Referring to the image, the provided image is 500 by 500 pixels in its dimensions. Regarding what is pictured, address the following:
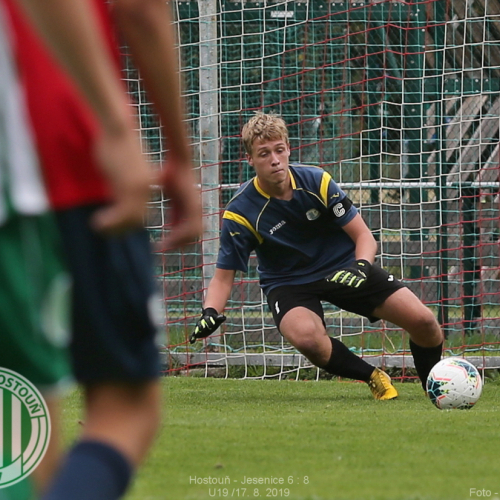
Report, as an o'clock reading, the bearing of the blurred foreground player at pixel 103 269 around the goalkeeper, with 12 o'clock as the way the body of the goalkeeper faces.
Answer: The blurred foreground player is roughly at 12 o'clock from the goalkeeper.

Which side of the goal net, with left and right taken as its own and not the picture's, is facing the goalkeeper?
front

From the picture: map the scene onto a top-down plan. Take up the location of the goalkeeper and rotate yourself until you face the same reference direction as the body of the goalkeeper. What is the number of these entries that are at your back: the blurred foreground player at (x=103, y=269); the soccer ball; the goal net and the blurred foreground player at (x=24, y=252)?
1

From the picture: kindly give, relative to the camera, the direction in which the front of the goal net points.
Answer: facing the viewer

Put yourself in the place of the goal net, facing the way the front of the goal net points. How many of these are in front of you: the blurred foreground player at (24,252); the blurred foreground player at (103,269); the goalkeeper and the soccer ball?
4

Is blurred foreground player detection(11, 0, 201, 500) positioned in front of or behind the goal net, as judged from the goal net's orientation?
in front

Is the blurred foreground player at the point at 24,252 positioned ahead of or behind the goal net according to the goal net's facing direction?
ahead

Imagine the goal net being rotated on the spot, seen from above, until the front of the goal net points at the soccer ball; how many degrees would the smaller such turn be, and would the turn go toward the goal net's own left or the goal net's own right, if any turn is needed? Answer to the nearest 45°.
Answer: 0° — it already faces it
